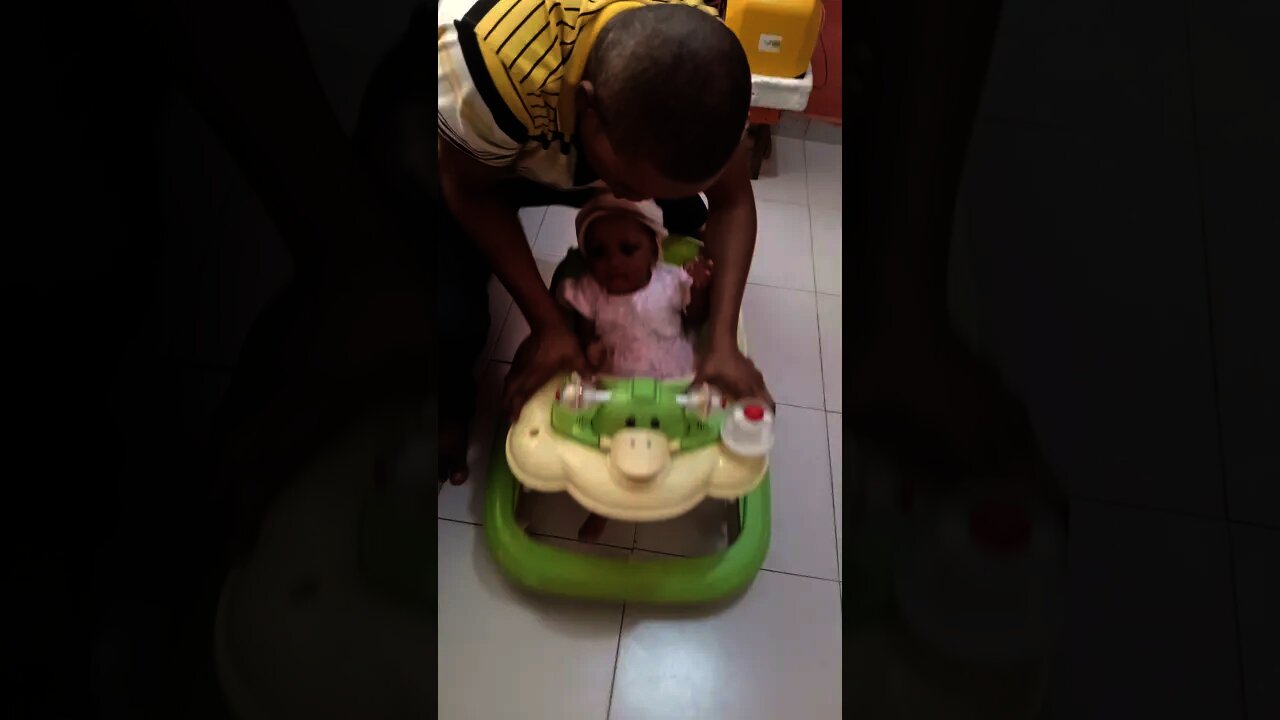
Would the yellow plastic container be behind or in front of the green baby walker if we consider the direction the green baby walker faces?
behind

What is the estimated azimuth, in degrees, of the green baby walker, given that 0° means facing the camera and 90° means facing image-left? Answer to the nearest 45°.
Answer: approximately 0°

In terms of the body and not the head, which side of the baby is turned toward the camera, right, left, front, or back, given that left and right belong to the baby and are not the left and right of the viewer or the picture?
front

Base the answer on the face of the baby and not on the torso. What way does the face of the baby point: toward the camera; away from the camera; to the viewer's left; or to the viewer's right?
toward the camera
